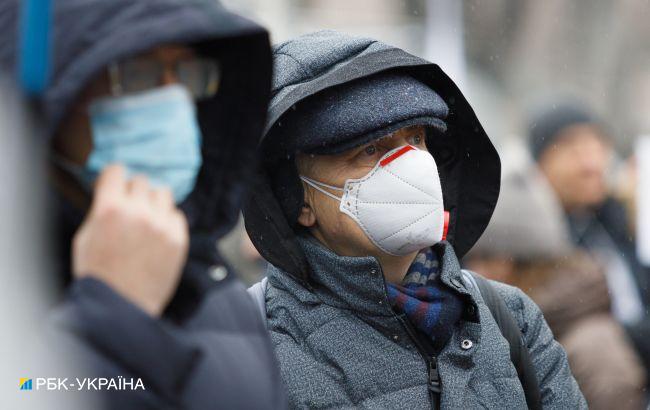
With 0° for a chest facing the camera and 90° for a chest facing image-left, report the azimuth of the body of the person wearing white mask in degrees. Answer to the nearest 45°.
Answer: approximately 315°

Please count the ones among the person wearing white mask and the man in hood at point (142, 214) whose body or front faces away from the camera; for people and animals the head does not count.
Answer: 0

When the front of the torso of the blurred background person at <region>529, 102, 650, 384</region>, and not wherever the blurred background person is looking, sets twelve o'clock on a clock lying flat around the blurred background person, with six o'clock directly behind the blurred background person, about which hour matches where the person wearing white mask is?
The person wearing white mask is roughly at 2 o'clock from the blurred background person.
